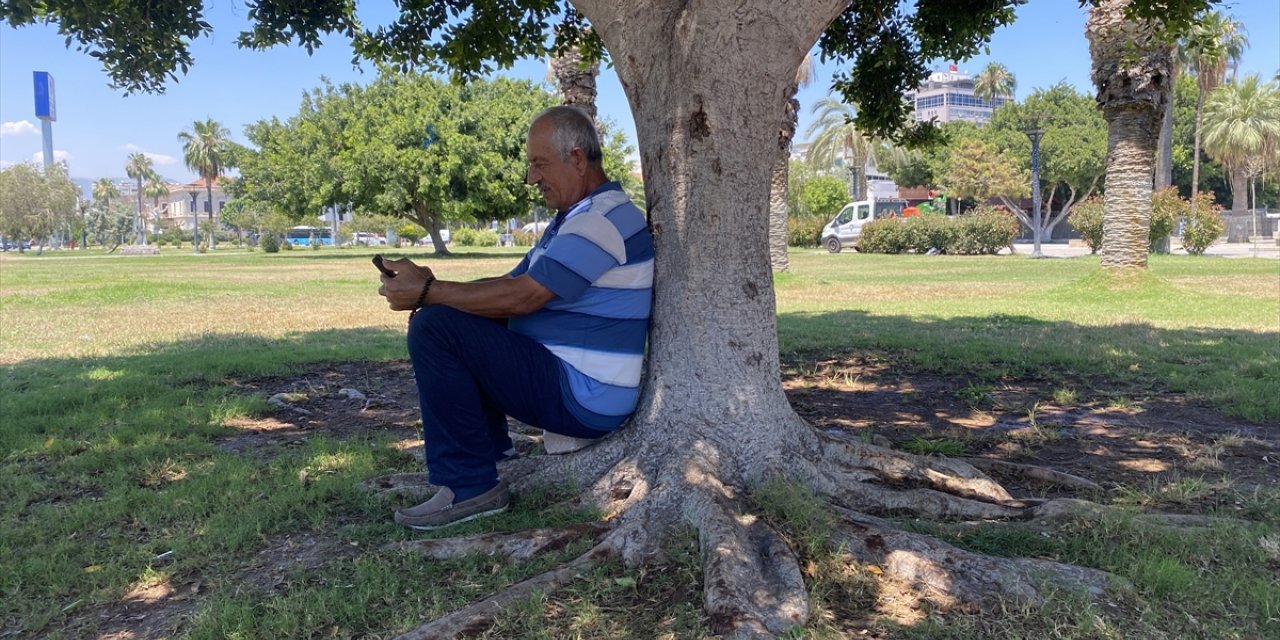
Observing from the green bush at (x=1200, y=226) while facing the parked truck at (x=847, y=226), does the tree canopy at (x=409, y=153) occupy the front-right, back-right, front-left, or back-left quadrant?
front-left

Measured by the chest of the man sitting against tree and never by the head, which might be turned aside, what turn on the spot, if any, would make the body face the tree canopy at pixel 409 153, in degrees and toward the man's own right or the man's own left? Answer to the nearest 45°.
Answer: approximately 90° to the man's own right

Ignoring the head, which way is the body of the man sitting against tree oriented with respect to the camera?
to the viewer's left

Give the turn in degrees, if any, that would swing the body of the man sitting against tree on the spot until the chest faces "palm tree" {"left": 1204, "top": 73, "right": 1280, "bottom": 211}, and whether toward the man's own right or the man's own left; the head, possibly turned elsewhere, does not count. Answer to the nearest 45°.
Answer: approximately 135° to the man's own right

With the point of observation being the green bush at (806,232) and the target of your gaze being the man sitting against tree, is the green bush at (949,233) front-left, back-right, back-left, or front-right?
front-left

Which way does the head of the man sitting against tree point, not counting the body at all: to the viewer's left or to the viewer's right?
to the viewer's left

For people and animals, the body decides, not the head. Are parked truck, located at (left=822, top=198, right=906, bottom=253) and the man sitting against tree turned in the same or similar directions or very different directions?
same or similar directions

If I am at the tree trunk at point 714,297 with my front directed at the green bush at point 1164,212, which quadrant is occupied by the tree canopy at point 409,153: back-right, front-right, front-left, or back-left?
front-left

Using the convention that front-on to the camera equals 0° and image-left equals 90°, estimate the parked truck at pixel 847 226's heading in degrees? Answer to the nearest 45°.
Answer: approximately 90°

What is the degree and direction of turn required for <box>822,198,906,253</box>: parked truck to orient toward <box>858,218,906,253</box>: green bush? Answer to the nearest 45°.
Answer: approximately 90° to its left
